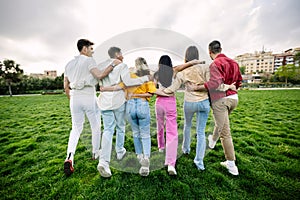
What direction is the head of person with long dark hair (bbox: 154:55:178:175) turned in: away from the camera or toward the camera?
away from the camera

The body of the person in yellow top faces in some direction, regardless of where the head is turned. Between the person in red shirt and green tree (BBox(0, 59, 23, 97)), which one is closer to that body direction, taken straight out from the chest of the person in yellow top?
the green tree

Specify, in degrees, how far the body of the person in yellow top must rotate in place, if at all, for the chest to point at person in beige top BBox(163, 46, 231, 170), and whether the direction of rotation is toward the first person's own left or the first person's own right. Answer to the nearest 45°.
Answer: approximately 90° to the first person's own right

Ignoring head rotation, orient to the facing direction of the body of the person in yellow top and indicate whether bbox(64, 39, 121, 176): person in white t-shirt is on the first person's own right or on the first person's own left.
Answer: on the first person's own left

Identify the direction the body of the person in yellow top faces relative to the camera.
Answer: away from the camera

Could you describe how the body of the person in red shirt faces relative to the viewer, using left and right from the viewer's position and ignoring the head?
facing away from the viewer and to the left of the viewer

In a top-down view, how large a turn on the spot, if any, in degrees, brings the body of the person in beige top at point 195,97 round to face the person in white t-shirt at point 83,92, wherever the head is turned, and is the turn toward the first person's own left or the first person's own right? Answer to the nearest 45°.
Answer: approximately 90° to the first person's own left

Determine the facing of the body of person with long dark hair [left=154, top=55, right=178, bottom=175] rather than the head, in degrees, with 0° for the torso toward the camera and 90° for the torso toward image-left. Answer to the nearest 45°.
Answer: approximately 180°

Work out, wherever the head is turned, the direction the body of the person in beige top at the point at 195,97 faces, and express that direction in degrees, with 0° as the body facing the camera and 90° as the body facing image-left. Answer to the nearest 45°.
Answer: approximately 180°
